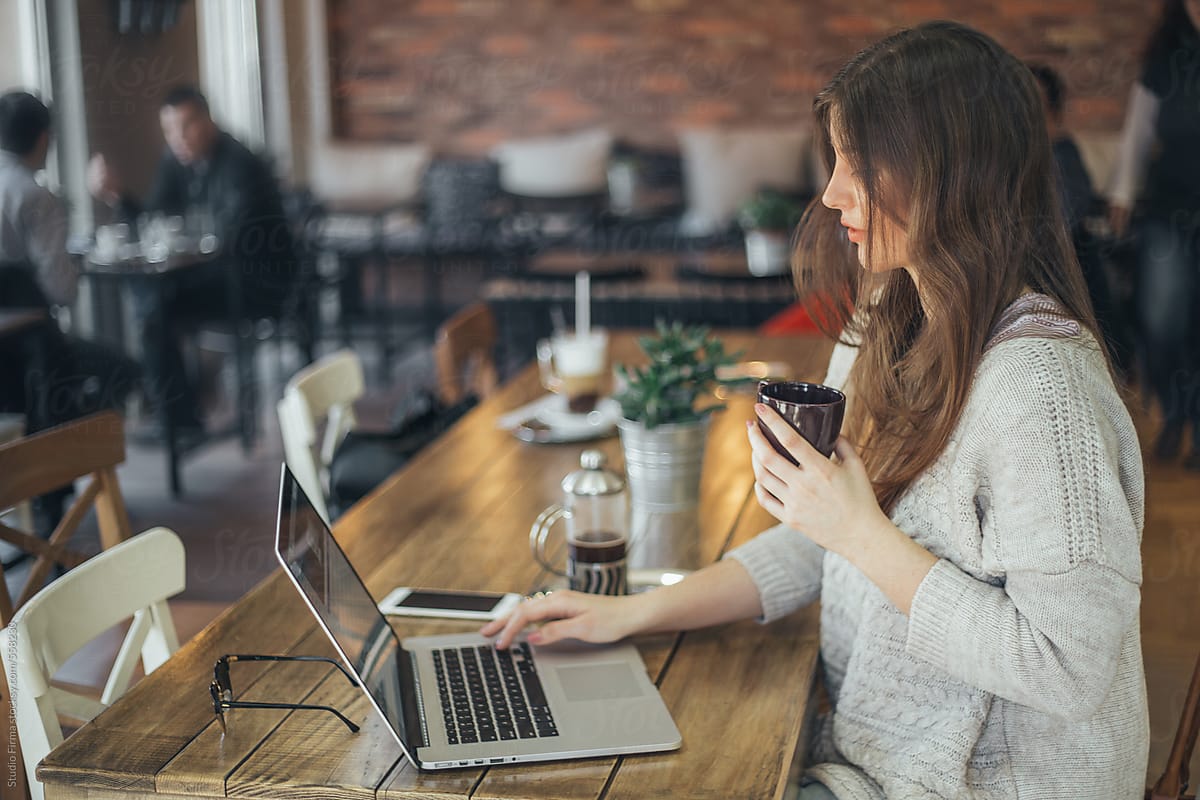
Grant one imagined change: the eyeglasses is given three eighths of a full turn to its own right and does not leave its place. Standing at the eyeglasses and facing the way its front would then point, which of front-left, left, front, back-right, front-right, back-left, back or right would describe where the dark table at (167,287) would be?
front-left

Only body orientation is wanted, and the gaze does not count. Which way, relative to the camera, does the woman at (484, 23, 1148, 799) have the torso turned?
to the viewer's left

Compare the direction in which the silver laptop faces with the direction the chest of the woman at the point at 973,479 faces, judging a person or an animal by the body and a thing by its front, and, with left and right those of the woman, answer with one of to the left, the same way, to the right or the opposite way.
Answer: the opposite way

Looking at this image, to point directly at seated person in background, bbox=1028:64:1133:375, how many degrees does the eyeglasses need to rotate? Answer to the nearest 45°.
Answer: approximately 135° to its right

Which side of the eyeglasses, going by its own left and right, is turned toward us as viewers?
left

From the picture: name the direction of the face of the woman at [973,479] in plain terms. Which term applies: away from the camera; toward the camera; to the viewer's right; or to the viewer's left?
to the viewer's left

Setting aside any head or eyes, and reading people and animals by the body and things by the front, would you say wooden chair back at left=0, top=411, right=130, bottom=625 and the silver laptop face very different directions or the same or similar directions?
very different directions

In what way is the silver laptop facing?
to the viewer's right

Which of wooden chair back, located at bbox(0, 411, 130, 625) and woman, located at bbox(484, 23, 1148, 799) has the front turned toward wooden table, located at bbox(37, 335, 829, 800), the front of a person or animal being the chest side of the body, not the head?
the woman

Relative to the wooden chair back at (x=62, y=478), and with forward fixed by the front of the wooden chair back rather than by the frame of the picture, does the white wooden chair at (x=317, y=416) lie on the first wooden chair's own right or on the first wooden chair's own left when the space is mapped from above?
on the first wooden chair's own right

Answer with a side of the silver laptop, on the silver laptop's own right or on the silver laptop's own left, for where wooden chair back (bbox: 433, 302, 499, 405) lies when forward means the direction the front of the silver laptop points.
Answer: on the silver laptop's own left

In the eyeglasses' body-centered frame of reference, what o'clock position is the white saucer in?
The white saucer is roughly at 4 o'clock from the eyeglasses.

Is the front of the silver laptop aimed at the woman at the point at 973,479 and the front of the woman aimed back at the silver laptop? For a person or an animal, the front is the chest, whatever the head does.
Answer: yes

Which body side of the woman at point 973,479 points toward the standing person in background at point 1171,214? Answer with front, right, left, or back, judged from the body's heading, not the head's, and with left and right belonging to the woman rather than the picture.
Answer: right
